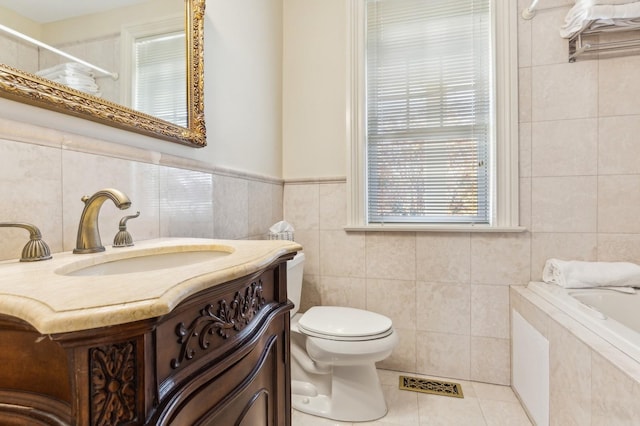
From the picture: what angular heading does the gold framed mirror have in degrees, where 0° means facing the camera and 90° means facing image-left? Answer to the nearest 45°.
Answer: approximately 315°

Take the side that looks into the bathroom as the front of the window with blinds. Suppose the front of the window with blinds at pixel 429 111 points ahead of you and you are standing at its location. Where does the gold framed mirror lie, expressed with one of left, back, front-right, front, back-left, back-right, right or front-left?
front-right

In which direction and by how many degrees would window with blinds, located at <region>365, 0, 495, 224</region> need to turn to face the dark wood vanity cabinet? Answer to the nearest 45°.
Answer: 0° — it already faces it
